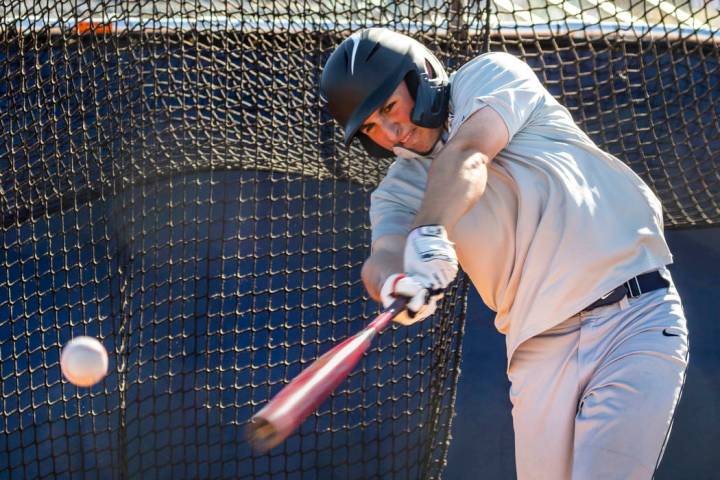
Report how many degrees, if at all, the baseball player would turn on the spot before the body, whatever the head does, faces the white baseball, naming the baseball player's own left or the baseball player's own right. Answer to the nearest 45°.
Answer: approximately 45° to the baseball player's own right

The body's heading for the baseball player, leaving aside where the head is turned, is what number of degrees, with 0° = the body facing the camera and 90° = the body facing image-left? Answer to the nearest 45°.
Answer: approximately 45°
